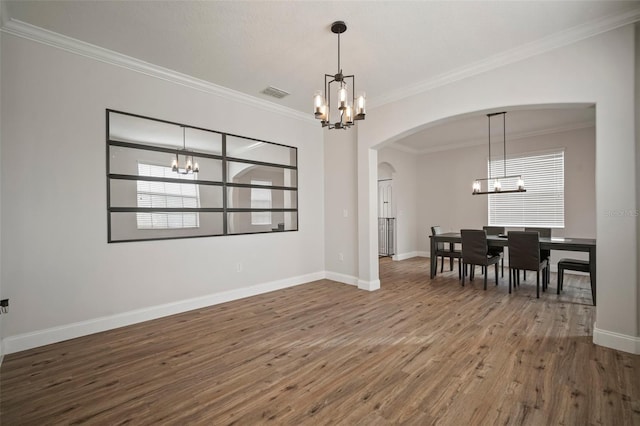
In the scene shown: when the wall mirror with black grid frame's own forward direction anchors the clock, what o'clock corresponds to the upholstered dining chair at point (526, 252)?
The upholstered dining chair is roughly at 11 o'clock from the wall mirror with black grid frame.

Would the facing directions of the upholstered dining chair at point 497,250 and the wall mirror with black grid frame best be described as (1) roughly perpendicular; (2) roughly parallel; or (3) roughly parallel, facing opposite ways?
roughly perpendicular

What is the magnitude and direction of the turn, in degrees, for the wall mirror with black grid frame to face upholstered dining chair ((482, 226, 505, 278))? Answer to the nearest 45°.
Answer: approximately 45° to its left

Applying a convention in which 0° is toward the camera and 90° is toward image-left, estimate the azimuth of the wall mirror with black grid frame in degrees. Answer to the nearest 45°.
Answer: approximately 315°

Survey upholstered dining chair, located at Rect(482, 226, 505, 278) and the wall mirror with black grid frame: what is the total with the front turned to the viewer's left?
0
